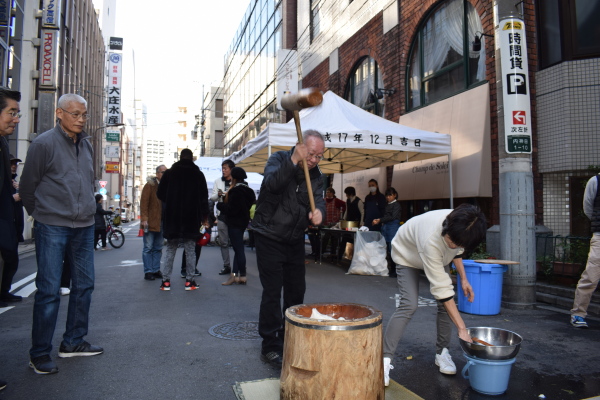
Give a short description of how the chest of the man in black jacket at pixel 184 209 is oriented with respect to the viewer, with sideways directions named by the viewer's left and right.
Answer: facing away from the viewer

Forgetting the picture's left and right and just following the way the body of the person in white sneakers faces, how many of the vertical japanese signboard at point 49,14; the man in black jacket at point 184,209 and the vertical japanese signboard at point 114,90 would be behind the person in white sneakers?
3

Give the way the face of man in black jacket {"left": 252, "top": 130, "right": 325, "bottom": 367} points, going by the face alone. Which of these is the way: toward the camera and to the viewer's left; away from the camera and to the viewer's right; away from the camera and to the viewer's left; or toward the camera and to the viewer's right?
toward the camera and to the viewer's right

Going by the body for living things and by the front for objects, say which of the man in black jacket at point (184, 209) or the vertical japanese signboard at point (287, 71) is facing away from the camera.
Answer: the man in black jacket

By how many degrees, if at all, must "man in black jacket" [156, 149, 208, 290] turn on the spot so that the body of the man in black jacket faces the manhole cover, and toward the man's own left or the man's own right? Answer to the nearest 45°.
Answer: approximately 180°

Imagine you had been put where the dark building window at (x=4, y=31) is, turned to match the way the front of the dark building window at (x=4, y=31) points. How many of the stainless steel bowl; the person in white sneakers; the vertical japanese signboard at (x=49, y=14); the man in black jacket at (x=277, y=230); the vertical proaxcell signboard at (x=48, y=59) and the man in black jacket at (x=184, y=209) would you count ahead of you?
4

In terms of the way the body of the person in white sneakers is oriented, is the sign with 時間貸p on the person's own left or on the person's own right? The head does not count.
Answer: on the person's own left

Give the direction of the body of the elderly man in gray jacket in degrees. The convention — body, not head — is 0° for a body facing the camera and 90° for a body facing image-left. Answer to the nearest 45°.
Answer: approximately 315°
